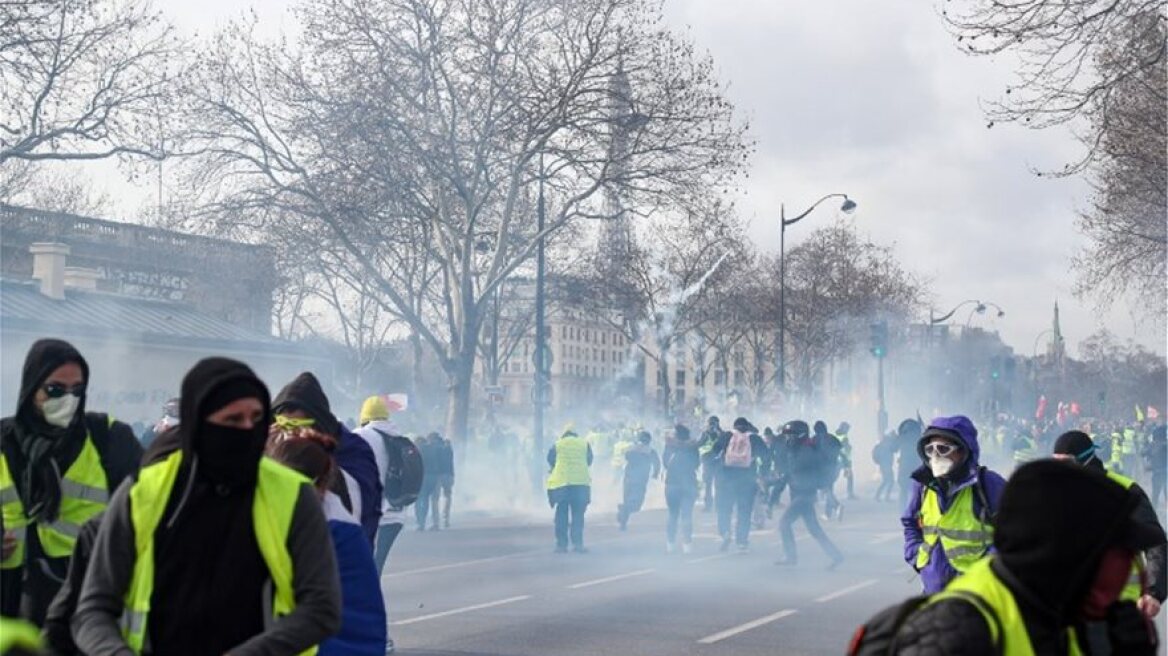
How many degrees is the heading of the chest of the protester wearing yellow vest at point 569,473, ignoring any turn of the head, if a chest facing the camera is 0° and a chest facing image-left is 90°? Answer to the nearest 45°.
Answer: approximately 180°

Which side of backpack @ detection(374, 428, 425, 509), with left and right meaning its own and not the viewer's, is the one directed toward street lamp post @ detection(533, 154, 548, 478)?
left

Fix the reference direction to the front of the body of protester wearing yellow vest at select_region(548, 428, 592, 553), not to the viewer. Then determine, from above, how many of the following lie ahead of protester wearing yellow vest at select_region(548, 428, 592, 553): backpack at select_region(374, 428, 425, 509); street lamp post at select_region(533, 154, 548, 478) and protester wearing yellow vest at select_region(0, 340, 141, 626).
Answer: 1

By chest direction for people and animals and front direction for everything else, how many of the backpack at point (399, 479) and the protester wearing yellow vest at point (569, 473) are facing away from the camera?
1

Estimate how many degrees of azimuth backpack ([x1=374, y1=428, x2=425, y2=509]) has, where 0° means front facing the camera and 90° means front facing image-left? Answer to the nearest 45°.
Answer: approximately 270°

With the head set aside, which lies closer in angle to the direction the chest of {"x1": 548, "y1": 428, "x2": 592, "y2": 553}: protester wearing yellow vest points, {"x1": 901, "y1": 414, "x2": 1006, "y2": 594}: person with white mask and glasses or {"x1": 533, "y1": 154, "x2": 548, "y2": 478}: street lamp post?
the street lamp post

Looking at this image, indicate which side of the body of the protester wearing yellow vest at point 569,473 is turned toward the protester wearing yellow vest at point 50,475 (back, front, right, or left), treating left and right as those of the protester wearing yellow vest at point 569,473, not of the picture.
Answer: back

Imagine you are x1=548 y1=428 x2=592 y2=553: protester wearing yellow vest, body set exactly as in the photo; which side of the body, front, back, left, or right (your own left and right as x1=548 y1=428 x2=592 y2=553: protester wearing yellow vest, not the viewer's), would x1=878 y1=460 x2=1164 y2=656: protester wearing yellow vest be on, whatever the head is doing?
back

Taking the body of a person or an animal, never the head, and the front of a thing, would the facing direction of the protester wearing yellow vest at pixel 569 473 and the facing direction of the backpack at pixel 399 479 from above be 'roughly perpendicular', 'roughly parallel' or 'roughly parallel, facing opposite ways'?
roughly perpendicular
